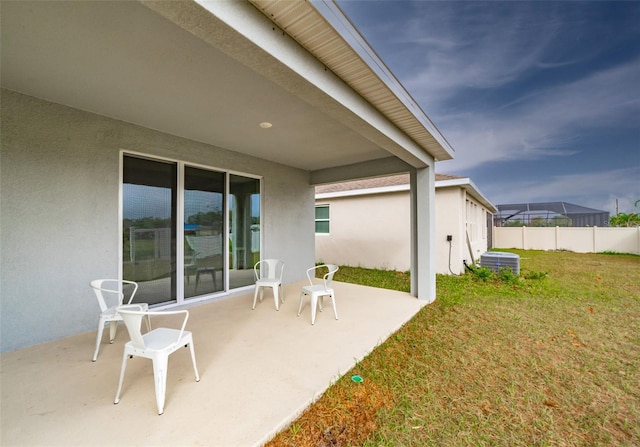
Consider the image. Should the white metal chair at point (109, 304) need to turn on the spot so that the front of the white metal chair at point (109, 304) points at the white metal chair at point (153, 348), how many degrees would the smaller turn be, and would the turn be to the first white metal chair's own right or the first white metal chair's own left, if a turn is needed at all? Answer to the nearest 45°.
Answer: approximately 45° to the first white metal chair's own right

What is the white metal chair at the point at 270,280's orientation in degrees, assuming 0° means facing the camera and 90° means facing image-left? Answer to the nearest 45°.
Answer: approximately 0°

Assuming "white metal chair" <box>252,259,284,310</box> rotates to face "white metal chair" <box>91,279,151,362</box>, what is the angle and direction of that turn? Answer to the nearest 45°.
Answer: approximately 45° to its right

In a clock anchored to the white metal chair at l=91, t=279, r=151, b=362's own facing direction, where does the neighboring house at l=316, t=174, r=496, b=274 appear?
The neighboring house is roughly at 10 o'clock from the white metal chair.

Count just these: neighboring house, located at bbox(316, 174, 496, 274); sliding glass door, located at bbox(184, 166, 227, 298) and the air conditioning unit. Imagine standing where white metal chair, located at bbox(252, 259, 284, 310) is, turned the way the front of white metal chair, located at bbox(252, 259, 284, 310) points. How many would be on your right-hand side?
1

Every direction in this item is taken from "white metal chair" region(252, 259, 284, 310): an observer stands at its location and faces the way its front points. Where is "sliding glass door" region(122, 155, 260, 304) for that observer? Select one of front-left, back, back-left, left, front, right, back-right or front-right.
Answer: right

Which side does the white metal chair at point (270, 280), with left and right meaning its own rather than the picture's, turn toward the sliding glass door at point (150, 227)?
right

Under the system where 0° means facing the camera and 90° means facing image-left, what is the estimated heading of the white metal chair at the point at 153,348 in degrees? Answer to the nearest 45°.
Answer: approximately 225°

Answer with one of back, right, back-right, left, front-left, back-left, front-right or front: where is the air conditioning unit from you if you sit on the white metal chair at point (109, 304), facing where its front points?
front-left

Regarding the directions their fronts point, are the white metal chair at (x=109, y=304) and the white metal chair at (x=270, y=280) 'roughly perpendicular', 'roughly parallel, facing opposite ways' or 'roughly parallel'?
roughly perpendicular

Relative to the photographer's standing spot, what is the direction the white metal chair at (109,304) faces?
facing the viewer and to the right of the viewer

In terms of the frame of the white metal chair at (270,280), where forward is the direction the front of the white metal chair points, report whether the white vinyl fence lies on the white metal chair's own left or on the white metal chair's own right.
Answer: on the white metal chair's own left

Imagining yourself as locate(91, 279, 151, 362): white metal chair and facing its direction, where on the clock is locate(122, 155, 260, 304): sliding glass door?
The sliding glass door is roughly at 9 o'clock from the white metal chair.
